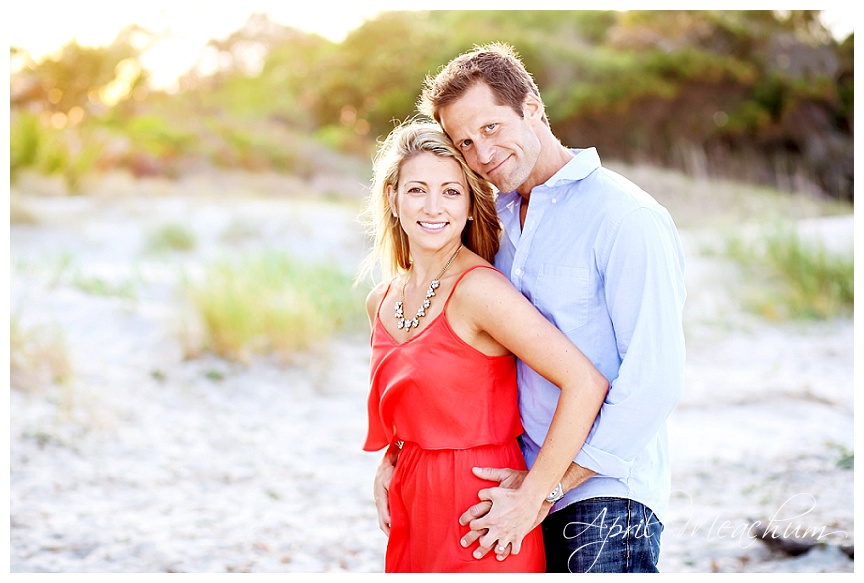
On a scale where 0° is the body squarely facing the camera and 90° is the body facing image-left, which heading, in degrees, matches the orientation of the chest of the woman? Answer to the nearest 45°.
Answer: approximately 45°

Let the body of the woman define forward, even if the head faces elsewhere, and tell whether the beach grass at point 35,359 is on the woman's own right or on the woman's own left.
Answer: on the woman's own right

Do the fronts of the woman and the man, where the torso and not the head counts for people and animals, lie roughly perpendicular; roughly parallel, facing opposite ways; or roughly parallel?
roughly parallel

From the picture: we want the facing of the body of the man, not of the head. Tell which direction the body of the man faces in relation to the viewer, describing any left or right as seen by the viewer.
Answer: facing the viewer and to the left of the viewer

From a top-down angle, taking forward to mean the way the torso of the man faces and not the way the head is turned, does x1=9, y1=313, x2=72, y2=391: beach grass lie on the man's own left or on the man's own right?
on the man's own right
